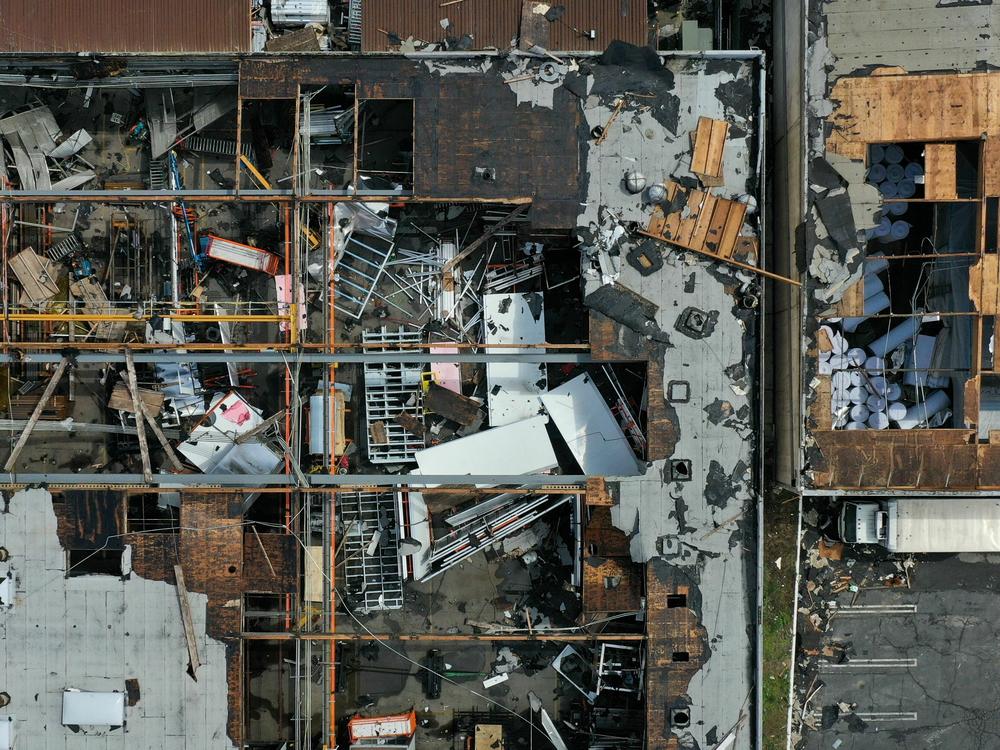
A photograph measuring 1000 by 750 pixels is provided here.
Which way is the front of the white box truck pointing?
to the viewer's left
